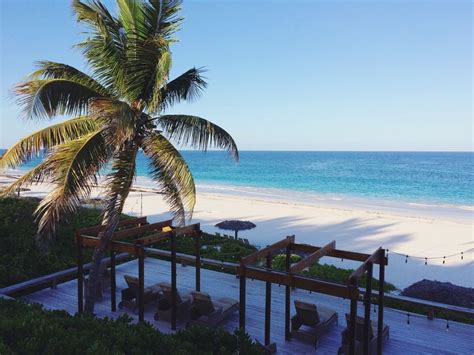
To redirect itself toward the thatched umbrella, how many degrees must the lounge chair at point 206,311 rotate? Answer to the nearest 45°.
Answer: approximately 45° to its left

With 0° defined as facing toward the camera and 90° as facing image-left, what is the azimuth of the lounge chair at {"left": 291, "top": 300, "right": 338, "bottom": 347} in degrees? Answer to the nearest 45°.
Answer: approximately 225°

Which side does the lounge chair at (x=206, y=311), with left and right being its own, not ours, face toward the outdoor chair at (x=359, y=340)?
right

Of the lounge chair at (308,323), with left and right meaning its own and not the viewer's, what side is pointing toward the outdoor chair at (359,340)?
right

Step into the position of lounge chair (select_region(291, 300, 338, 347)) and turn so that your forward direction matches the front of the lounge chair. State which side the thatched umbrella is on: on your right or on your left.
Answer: on your left

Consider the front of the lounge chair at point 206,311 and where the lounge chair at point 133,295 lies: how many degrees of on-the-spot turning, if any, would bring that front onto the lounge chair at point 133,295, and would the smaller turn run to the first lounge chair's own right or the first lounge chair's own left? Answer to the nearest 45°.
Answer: approximately 90° to the first lounge chair's own left
